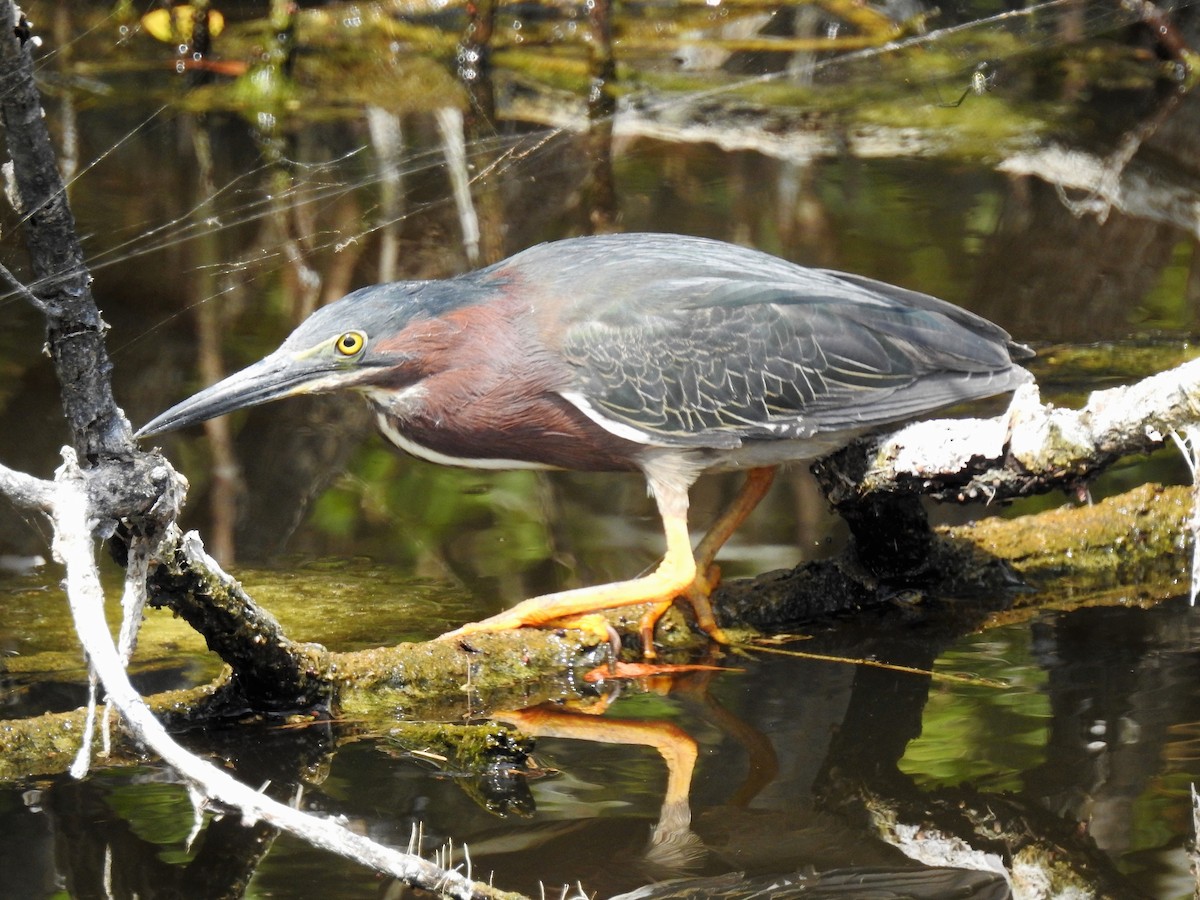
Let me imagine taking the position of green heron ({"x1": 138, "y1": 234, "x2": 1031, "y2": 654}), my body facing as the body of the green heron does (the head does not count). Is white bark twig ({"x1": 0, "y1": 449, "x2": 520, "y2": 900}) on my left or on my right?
on my left

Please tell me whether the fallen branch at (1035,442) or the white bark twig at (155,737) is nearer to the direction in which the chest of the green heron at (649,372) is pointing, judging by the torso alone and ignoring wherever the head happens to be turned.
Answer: the white bark twig

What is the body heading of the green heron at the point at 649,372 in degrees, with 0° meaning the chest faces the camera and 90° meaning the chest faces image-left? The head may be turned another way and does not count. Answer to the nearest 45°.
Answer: approximately 90°

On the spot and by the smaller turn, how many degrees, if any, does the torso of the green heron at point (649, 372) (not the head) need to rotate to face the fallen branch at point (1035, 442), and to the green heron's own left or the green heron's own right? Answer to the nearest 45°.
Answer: approximately 135° to the green heron's own left
